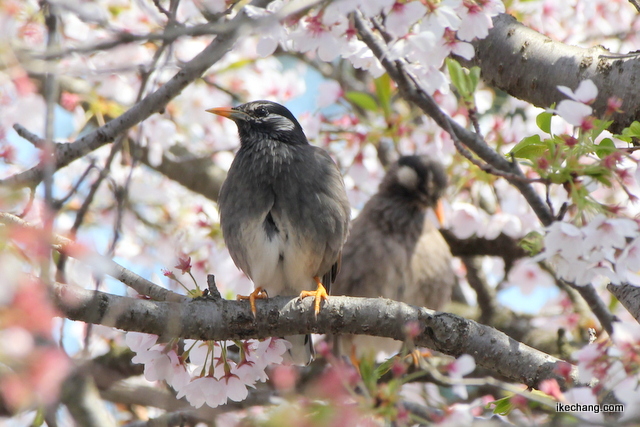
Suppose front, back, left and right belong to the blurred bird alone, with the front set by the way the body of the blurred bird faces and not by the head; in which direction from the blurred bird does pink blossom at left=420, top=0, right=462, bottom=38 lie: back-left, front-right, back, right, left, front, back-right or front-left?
front-right

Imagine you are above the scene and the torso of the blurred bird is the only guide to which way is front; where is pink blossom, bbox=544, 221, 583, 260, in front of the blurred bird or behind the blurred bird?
in front
